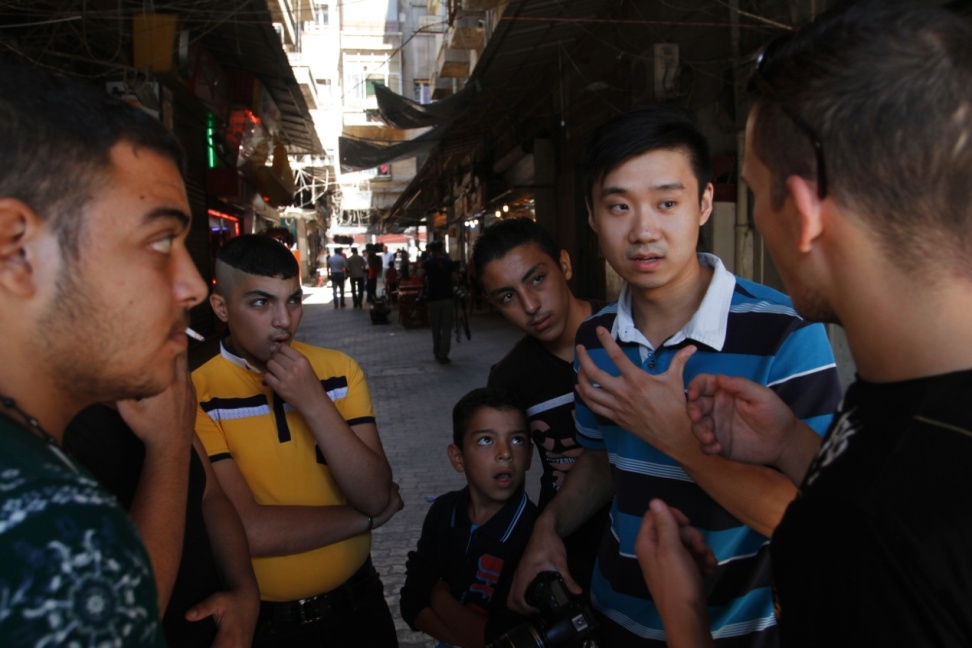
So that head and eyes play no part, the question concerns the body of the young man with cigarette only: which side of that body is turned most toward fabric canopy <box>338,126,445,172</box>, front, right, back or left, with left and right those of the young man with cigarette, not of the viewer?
left

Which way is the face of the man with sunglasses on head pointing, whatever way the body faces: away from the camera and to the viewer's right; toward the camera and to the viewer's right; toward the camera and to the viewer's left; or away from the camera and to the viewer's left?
away from the camera and to the viewer's left

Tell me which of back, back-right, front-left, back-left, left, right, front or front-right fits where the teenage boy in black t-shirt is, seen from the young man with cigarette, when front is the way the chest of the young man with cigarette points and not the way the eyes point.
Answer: front-left

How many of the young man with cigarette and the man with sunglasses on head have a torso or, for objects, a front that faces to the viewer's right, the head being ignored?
1

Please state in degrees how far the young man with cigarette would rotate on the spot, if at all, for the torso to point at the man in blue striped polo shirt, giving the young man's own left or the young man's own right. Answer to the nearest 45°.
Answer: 0° — they already face them

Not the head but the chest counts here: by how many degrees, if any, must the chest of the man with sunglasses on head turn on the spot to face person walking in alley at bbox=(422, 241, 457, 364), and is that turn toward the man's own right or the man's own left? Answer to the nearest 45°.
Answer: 0° — they already face them

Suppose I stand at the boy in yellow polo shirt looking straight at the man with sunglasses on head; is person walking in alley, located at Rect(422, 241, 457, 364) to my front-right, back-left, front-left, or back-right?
back-left

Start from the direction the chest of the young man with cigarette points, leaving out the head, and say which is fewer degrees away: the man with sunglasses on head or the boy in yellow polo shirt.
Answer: the man with sunglasses on head

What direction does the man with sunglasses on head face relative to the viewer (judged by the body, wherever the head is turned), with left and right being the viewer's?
facing away from the viewer and to the left of the viewer

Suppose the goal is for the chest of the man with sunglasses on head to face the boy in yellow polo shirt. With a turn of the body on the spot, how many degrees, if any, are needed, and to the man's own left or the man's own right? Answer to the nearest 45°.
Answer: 0° — they already face them

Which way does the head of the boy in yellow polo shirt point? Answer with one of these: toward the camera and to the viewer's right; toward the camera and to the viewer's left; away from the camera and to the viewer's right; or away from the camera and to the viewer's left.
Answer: toward the camera and to the viewer's right

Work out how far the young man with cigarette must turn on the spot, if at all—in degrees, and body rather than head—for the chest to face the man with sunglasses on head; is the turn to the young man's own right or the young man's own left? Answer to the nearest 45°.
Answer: approximately 45° to the young man's own right

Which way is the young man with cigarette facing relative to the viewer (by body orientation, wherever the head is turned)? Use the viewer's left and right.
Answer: facing to the right of the viewer

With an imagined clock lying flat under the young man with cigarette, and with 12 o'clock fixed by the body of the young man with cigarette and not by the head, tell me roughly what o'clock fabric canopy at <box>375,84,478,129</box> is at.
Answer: The fabric canopy is roughly at 10 o'clock from the young man with cigarette.

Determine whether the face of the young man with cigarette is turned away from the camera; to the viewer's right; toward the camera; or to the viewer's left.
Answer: to the viewer's right
